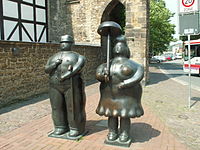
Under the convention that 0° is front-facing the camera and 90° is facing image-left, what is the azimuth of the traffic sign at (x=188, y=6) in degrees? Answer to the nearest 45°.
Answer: approximately 0°

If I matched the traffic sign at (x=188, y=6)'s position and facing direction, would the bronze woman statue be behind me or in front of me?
in front

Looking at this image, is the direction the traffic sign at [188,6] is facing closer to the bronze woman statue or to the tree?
the bronze woman statue

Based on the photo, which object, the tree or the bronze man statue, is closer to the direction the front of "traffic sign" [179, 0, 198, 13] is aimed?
the bronze man statue
